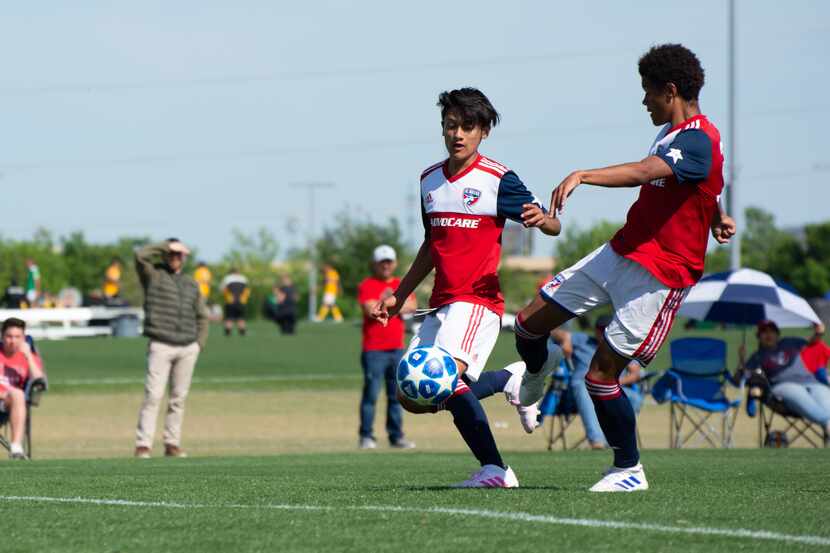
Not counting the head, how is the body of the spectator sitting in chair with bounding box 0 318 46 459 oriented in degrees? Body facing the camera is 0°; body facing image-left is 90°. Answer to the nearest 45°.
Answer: approximately 0°

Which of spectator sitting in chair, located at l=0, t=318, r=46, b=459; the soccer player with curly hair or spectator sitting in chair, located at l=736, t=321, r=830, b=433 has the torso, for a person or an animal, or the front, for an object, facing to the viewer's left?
the soccer player with curly hair

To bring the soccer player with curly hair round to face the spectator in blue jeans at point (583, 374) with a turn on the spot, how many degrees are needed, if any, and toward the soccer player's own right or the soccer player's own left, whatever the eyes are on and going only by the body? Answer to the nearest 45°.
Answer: approximately 90° to the soccer player's own right

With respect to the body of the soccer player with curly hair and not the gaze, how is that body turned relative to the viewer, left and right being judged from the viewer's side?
facing to the left of the viewer

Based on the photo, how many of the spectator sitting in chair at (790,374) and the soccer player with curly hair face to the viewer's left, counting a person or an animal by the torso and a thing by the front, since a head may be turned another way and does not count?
1

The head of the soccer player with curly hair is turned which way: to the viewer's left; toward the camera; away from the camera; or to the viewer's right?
to the viewer's left

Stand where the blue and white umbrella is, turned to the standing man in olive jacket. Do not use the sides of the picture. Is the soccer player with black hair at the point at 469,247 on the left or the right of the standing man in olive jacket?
left

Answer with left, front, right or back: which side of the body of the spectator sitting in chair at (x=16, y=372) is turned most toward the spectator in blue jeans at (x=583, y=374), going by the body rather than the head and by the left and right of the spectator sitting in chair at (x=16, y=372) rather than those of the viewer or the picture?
left

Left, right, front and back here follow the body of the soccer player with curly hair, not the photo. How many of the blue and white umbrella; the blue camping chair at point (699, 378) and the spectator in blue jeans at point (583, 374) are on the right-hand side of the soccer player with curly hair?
3

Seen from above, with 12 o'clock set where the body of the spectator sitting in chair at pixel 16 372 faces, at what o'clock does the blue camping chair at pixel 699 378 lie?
The blue camping chair is roughly at 9 o'clock from the spectator sitting in chair.
